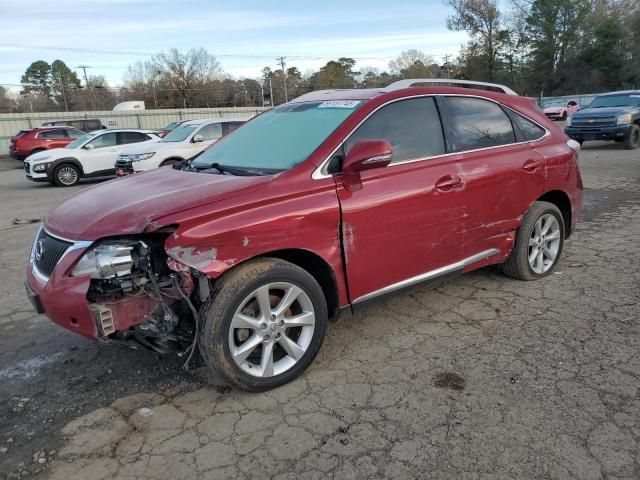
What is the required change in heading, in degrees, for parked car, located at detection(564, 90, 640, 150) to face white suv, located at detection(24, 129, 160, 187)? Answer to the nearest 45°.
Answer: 0° — it already faces it

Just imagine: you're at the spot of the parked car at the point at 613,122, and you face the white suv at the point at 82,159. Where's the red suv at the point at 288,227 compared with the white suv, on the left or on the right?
left

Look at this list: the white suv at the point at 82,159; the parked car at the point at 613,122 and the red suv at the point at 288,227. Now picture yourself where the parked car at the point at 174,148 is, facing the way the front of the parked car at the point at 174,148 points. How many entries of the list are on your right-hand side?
1

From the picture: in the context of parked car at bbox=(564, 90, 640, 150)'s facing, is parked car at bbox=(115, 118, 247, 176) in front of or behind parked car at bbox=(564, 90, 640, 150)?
in front

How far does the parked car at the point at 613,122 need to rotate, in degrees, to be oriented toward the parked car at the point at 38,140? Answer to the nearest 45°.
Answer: approximately 45° to its right

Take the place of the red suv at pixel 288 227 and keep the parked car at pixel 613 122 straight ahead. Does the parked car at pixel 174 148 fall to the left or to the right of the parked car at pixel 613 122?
left

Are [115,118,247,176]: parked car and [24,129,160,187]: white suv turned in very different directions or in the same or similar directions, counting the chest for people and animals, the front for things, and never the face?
same or similar directions

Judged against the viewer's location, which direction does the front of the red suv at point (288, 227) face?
facing the viewer and to the left of the viewer

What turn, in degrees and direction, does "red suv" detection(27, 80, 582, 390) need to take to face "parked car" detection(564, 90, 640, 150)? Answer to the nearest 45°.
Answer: approximately 180°

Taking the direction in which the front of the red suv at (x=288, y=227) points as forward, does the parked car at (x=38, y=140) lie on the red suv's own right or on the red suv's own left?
on the red suv's own right

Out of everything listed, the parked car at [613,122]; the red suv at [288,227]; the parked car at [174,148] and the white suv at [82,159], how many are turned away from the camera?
0

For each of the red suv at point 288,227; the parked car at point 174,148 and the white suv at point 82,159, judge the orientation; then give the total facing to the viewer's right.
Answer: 0
